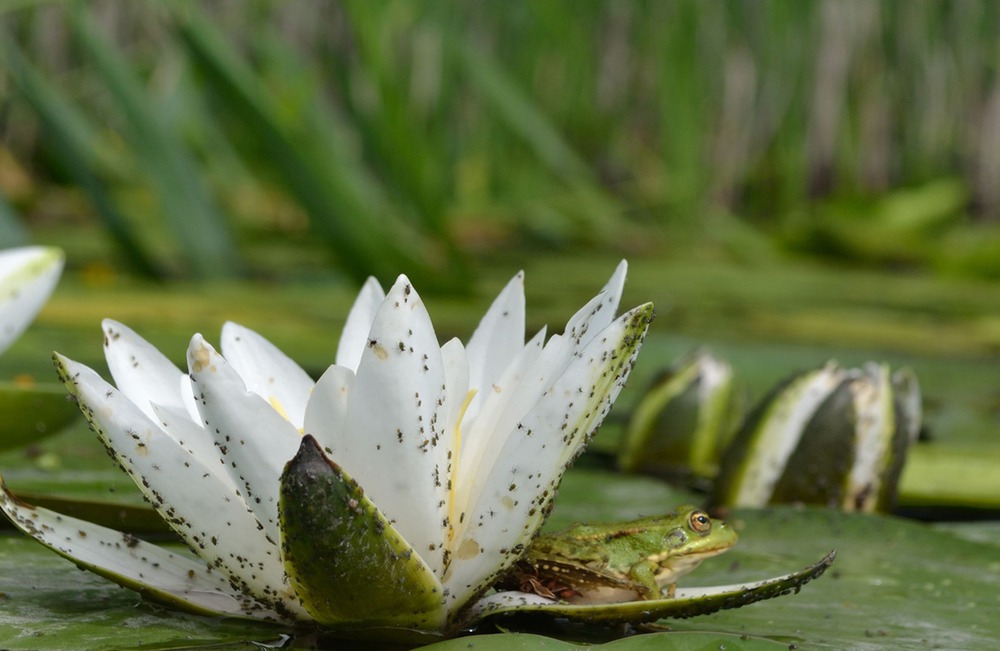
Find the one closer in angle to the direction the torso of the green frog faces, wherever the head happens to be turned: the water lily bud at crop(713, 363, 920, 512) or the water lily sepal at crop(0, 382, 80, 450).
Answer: the water lily bud

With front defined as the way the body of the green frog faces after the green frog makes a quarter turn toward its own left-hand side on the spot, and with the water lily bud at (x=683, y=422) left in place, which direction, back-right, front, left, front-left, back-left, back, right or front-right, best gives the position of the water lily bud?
front

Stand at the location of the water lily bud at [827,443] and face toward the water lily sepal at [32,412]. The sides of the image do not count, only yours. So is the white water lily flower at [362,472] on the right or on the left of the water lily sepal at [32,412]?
left

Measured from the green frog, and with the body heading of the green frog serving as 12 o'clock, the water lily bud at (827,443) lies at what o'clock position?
The water lily bud is roughly at 10 o'clock from the green frog.

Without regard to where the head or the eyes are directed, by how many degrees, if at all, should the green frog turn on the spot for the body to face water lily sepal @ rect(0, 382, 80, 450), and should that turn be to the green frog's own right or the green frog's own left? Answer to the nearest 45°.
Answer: approximately 135° to the green frog's own left

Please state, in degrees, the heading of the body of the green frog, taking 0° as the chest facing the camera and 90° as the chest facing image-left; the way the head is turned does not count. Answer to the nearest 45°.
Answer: approximately 270°
